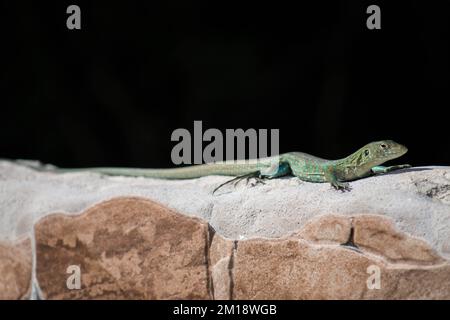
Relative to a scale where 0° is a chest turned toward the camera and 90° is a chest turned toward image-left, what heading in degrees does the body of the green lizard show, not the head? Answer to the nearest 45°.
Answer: approximately 270°
